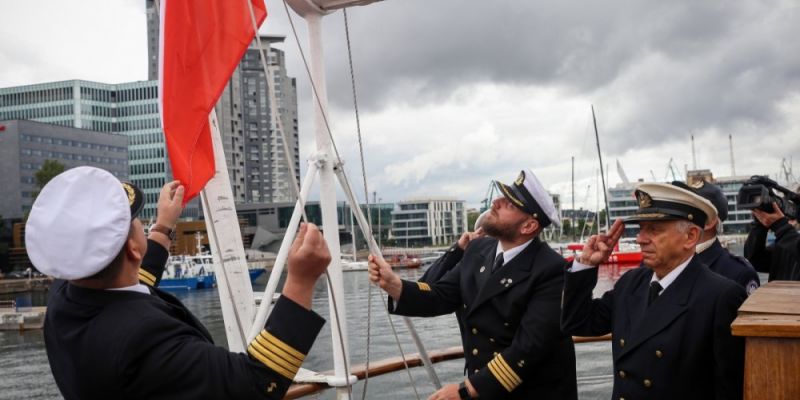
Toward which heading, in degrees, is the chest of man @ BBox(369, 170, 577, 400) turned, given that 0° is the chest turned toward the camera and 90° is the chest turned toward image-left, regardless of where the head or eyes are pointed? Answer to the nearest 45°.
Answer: approximately 45°

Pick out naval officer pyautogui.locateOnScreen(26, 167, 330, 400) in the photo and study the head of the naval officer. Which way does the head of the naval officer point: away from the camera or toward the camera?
away from the camera

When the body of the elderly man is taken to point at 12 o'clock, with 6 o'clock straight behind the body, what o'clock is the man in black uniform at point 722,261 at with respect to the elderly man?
The man in black uniform is roughly at 5 o'clock from the elderly man.

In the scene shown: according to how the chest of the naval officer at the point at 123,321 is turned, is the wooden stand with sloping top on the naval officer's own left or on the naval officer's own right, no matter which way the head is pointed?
on the naval officer's own right

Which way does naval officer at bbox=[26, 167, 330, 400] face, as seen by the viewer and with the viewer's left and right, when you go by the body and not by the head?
facing away from the viewer and to the right of the viewer

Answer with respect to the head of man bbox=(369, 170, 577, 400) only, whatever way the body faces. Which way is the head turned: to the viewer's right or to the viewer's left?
to the viewer's left

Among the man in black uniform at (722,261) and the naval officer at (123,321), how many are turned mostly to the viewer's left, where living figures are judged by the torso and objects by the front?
1

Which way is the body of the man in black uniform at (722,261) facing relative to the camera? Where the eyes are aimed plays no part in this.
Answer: to the viewer's left
